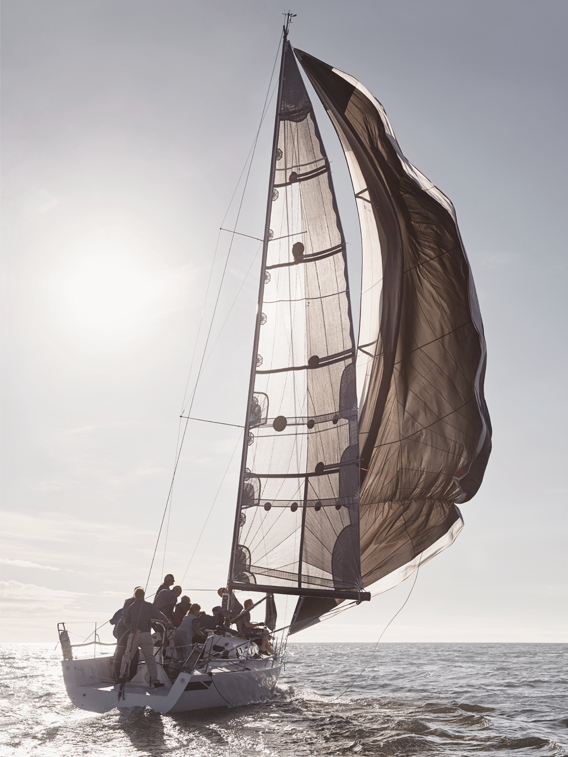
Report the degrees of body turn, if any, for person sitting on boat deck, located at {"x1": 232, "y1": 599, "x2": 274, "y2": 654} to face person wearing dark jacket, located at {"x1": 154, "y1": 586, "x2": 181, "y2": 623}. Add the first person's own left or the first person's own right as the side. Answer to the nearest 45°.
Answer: approximately 135° to the first person's own right

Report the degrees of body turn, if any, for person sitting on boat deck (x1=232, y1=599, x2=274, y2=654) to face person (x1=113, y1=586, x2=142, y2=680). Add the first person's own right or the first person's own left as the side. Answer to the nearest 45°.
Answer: approximately 135° to the first person's own right

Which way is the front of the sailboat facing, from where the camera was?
facing away from the viewer and to the right of the viewer
